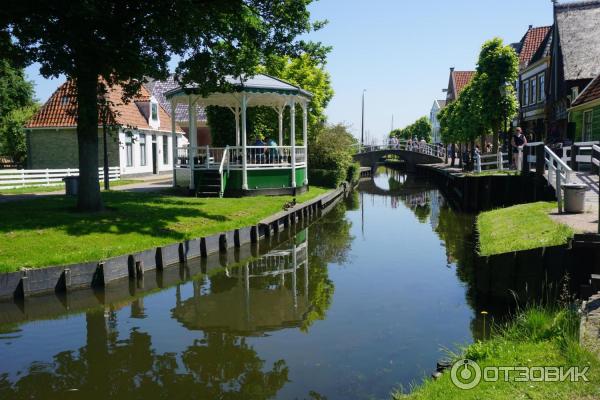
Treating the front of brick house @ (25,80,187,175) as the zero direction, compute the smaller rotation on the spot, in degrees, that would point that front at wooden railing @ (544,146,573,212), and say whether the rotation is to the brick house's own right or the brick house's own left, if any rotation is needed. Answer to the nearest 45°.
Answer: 0° — it already faces it

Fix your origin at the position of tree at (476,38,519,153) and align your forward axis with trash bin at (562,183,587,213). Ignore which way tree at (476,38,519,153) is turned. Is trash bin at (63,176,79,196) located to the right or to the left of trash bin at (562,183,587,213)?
right

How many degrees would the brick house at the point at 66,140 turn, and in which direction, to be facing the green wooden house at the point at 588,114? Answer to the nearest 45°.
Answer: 0° — it already faces it

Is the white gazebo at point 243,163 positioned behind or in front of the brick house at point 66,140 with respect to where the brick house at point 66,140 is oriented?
in front

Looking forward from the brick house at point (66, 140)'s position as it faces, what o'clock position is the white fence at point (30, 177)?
The white fence is roughly at 2 o'clock from the brick house.

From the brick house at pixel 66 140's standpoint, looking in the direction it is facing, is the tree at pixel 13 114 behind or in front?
behind
